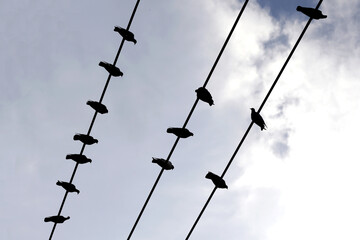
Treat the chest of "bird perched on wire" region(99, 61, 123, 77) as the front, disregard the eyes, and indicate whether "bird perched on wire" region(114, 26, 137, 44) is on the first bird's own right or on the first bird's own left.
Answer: on the first bird's own right

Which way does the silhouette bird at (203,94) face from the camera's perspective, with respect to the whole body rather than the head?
to the viewer's left

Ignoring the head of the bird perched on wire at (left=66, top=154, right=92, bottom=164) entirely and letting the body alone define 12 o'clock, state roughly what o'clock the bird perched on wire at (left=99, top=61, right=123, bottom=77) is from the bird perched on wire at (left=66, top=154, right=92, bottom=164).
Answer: the bird perched on wire at (left=99, top=61, right=123, bottom=77) is roughly at 3 o'clock from the bird perched on wire at (left=66, top=154, right=92, bottom=164).

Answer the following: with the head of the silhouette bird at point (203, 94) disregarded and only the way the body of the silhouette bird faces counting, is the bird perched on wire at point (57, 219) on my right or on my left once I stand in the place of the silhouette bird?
on my right

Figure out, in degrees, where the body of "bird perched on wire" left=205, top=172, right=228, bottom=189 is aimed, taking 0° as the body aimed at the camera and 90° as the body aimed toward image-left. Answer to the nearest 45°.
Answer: approximately 90°

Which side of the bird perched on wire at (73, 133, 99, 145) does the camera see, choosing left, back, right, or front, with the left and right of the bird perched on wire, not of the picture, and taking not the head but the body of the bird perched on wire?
left

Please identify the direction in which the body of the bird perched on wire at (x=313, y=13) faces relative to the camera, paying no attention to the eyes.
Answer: to the viewer's right
